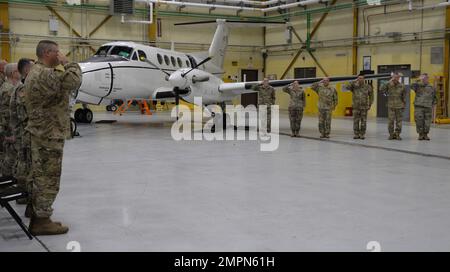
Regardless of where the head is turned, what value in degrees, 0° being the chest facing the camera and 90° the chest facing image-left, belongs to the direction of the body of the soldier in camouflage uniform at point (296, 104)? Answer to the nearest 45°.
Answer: approximately 0°

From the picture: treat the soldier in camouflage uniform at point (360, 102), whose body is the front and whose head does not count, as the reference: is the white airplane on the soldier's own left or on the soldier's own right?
on the soldier's own right

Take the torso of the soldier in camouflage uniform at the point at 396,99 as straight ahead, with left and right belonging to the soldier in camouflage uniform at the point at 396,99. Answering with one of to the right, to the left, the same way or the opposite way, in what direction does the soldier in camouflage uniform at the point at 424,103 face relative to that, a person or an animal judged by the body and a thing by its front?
the same way

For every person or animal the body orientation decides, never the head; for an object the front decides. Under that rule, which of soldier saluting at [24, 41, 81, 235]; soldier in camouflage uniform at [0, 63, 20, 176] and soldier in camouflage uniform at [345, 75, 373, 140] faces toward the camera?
soldier in camouflage uniform at [345, 75, 373, 140]

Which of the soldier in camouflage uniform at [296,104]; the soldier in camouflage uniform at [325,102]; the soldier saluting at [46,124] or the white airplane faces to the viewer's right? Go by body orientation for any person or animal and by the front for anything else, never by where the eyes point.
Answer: the soldier saluting

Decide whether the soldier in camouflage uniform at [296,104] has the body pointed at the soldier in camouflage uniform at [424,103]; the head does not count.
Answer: no

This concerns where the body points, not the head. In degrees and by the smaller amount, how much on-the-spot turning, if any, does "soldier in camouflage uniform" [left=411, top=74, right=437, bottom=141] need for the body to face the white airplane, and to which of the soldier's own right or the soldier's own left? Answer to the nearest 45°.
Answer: approximately 90° to the soldier's own right

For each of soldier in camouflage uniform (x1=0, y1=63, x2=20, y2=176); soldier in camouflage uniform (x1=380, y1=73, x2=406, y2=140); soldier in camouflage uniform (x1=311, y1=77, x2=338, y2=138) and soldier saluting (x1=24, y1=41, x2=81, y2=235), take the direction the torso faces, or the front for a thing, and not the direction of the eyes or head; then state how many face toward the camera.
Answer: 2

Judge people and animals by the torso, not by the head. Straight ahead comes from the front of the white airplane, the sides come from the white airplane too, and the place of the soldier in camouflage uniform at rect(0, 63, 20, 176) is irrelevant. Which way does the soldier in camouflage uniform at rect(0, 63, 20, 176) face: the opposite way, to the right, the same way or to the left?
the opposite way

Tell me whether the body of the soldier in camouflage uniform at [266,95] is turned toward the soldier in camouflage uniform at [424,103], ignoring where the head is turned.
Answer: no

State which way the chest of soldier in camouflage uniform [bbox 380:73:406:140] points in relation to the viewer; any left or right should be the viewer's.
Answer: facing the viewer

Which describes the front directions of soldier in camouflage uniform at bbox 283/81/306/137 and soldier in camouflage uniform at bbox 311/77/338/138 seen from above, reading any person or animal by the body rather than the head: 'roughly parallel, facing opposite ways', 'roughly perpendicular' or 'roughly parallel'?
roughly parallel

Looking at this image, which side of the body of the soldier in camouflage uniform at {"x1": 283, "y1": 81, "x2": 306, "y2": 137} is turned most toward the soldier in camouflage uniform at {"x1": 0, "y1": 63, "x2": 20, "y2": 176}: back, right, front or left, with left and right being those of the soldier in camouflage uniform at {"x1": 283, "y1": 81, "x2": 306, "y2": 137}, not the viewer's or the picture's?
front

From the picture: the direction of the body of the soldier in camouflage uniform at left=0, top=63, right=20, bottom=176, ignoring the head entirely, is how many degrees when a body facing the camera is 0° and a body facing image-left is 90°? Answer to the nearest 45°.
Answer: approximately 270°

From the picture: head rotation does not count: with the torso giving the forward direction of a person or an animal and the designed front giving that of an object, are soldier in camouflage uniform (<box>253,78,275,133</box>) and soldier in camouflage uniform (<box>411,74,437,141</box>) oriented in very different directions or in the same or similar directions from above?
same or similar directions

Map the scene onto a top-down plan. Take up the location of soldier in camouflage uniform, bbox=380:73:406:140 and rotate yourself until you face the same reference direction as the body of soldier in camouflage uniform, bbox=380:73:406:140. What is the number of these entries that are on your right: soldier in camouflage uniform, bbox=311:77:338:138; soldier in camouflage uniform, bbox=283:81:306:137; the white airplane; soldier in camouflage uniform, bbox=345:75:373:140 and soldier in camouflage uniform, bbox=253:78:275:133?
5

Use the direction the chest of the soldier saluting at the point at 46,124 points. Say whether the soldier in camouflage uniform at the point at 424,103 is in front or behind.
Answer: in front

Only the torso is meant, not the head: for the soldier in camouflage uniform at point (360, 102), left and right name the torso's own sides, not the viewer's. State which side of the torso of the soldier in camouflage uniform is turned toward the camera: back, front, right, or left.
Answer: front

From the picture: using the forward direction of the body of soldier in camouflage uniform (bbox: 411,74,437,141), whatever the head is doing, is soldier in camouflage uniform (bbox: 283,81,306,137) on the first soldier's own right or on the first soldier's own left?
on the first soldier's own right
